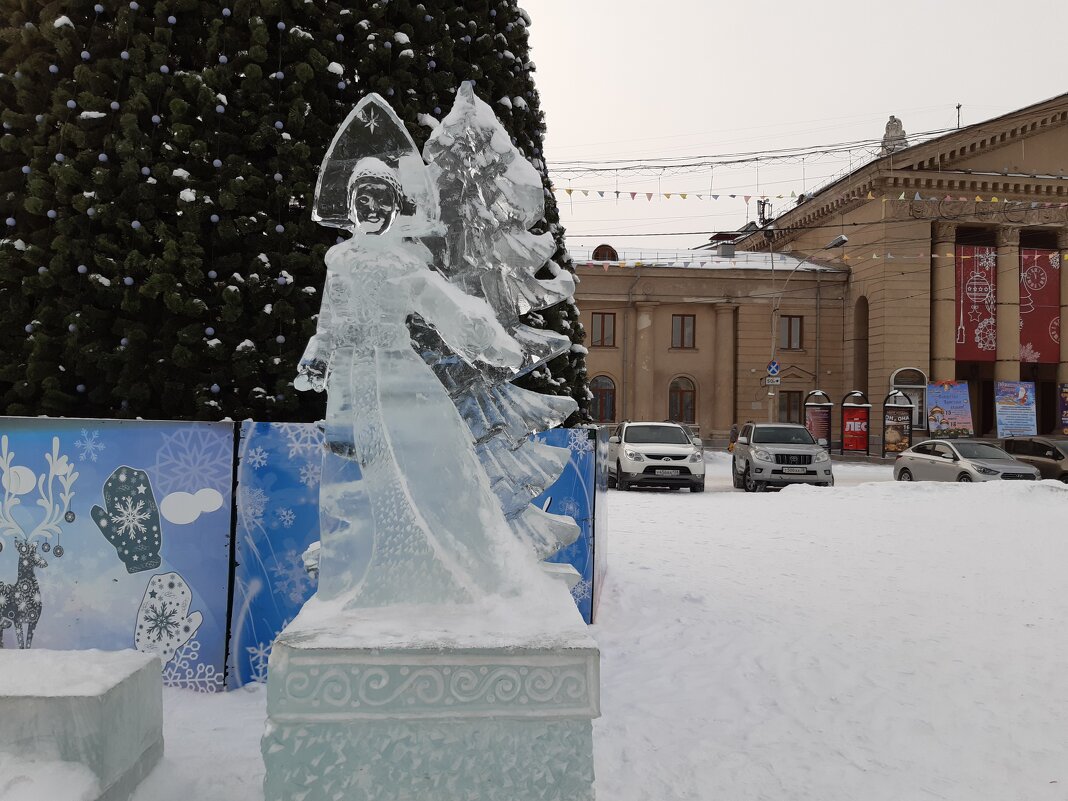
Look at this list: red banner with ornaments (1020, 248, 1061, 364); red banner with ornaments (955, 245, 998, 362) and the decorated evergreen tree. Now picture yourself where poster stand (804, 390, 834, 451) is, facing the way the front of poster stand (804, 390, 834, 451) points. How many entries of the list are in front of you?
1

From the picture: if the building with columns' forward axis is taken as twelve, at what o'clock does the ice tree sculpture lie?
The ice tree sculpture is roughly at 12 o'clock from the building with columns.

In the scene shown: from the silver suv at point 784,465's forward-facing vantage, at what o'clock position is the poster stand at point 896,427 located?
The poster stand is roughly at 8 o'clock from the silver suv.

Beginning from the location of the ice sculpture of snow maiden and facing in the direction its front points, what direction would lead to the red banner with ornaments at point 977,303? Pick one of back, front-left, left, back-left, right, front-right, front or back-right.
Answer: back-left

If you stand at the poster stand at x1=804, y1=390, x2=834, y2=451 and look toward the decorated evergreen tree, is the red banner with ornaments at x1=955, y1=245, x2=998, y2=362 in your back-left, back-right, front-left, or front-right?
back-left

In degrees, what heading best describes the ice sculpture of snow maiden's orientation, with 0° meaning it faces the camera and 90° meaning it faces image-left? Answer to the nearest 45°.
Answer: approximately 0°

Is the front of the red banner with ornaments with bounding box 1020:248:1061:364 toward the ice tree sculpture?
yes

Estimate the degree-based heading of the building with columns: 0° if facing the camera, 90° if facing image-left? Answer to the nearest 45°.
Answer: approximately 0°

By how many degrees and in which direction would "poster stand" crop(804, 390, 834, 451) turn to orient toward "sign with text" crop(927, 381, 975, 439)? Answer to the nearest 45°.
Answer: approximately 135° to its left

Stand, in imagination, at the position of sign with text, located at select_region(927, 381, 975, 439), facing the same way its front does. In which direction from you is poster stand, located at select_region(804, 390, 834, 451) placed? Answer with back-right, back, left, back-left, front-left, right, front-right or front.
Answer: front-right
